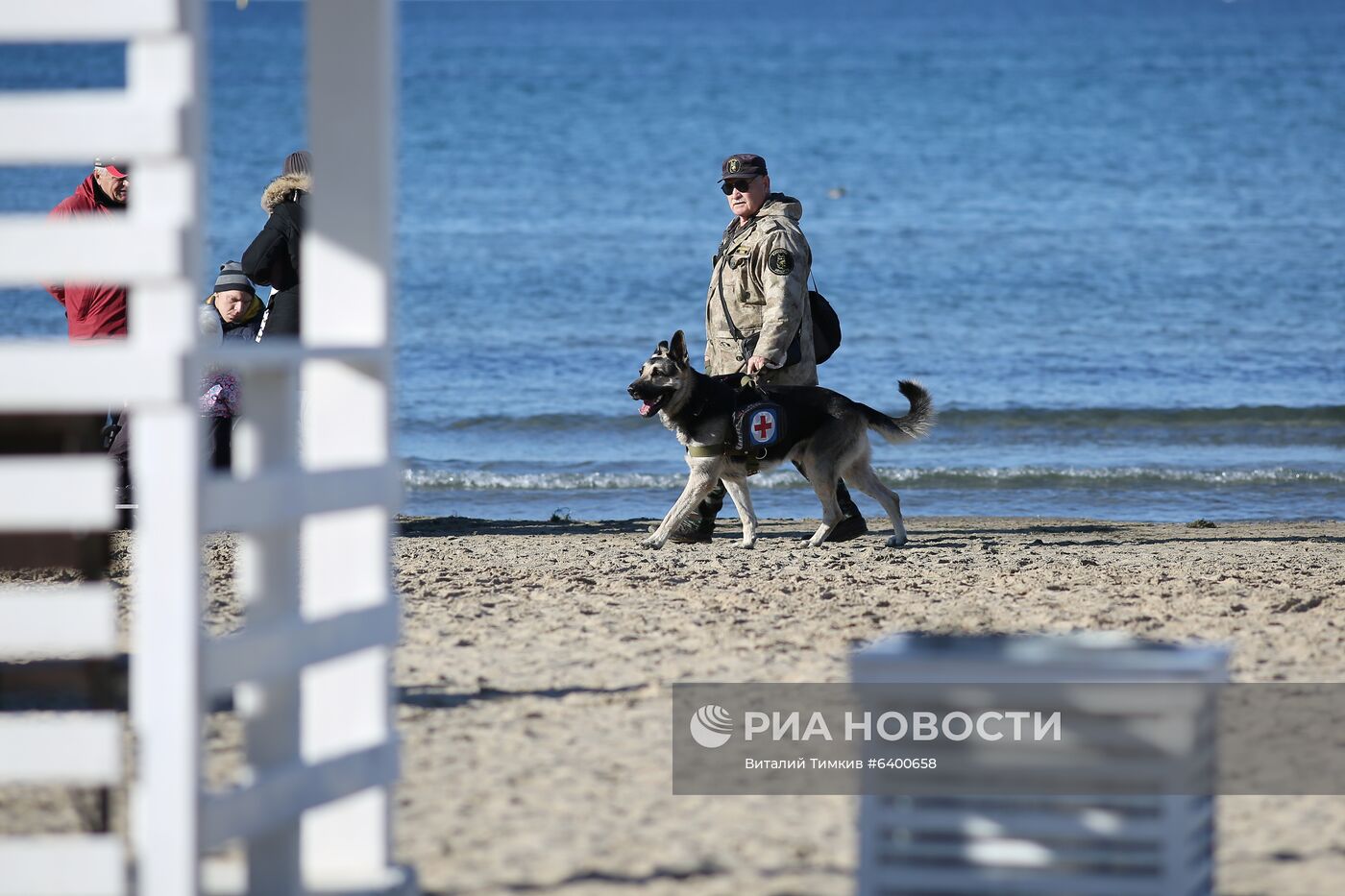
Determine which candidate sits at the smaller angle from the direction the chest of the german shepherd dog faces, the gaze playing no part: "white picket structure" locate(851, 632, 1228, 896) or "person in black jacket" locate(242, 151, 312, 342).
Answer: the person in black jacket

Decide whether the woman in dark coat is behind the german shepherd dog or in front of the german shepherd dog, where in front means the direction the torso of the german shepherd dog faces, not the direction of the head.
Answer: in front

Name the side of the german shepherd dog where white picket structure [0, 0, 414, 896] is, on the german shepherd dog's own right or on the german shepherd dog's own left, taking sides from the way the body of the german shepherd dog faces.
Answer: on the german shepherd dog's own left

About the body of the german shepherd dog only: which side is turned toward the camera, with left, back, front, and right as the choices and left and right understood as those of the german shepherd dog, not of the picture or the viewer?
left

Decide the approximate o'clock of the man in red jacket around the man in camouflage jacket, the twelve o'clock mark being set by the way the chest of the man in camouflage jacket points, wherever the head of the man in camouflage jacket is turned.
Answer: The man in red jacket is roughly at 1 o'clock from the man in camouflage jacket.

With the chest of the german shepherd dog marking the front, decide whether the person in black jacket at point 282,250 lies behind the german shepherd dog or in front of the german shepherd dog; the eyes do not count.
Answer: in front

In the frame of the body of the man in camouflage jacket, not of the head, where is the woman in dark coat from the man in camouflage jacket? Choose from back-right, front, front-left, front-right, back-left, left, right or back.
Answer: front-right

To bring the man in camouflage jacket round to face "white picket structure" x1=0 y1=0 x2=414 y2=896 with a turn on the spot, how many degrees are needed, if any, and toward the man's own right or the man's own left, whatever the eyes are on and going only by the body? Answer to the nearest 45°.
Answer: approximately 45° to the man's own left

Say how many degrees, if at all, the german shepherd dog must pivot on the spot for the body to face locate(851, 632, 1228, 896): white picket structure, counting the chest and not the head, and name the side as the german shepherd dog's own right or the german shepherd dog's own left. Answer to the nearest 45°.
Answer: approximately 90° to the german shepherd dog's own left
